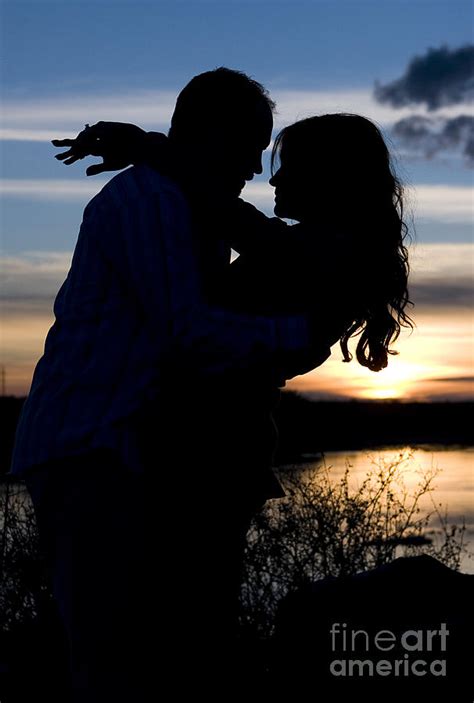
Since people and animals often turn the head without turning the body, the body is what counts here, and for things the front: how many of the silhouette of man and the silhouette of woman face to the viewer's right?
1

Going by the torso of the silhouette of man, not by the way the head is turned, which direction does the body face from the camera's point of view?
to the viewer's right

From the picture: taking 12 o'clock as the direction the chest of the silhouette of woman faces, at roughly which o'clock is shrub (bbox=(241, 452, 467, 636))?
The shrub is roughly at 3 o'clock from the silhouette of woman.

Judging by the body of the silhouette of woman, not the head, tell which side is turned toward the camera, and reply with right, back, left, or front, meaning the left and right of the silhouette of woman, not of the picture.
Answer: left

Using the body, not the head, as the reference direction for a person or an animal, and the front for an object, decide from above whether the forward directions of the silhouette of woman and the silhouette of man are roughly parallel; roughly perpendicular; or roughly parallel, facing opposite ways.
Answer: roughly parallel, facing opposite ways
